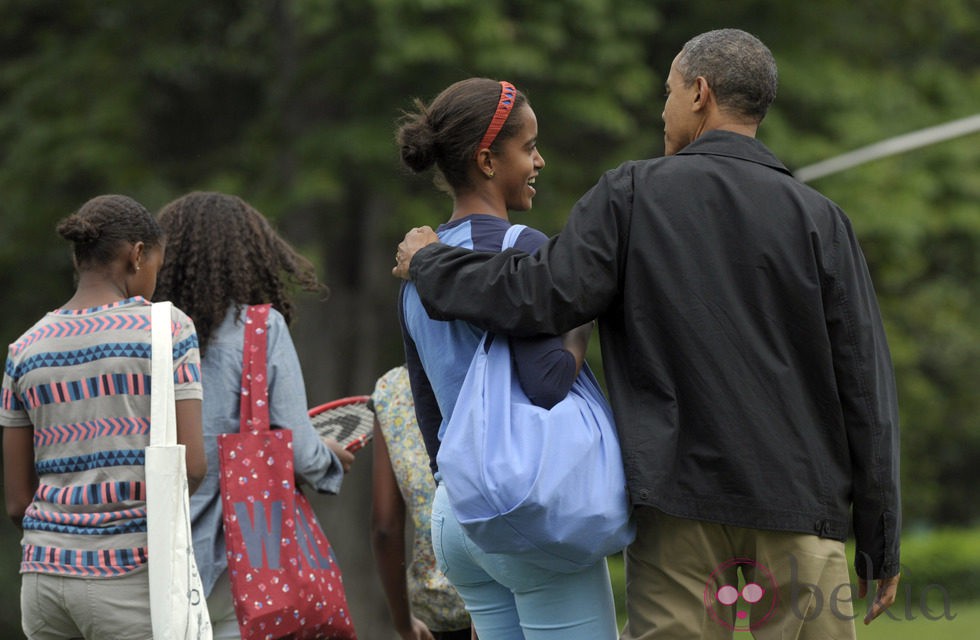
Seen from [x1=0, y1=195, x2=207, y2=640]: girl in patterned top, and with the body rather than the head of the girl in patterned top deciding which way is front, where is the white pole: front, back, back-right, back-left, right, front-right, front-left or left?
front-right

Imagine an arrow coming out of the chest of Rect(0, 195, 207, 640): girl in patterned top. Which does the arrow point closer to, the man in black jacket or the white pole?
the white pole

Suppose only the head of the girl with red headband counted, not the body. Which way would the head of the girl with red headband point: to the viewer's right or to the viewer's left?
to the viewer's right

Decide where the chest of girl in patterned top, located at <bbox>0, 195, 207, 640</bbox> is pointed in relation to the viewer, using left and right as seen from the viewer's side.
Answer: facing away from the viewer

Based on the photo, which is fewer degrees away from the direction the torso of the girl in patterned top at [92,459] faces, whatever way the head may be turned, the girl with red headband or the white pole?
the white pole

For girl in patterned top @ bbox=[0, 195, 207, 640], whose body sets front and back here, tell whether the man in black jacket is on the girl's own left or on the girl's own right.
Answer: on the girl's own right

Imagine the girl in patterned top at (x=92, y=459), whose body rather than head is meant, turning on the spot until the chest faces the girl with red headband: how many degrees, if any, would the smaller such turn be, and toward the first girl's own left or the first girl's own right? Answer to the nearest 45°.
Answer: approximately 135° to the first girl's own right

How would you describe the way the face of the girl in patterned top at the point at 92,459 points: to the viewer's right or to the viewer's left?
to the viewer's right
